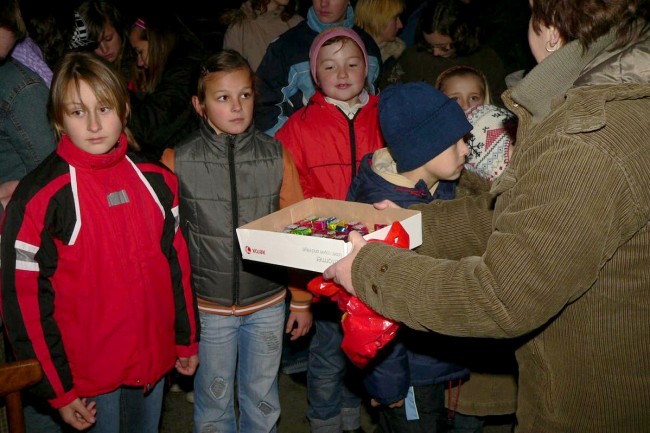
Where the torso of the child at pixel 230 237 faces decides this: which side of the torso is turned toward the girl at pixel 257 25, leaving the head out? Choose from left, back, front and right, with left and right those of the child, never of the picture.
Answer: back

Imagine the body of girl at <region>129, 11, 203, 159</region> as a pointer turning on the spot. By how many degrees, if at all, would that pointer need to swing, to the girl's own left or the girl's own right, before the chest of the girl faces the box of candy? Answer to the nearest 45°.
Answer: approximately 90° to the girl's own left

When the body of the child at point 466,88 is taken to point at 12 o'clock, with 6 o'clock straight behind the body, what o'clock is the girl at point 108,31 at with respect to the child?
The girl is roughly at 3 o'clock from the child.

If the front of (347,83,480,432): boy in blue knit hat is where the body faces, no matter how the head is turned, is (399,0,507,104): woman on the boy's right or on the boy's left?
on the boy's left

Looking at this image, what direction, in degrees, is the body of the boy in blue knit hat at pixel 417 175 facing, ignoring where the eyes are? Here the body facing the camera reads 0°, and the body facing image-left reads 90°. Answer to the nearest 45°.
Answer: approximately 270°

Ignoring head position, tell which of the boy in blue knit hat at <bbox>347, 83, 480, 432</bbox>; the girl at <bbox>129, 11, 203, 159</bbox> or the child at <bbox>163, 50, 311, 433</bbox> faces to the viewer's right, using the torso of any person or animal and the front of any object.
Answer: the boy in blue knit hat

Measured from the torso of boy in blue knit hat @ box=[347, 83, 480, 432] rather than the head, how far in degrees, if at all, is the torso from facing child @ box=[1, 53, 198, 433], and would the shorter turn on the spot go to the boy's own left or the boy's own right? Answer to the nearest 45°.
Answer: approximately 180°

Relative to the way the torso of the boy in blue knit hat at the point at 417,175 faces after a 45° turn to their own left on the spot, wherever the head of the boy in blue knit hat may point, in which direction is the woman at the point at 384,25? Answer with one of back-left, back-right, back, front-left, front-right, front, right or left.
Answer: front-left

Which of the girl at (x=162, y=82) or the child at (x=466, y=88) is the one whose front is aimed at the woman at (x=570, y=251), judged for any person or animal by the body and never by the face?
the child

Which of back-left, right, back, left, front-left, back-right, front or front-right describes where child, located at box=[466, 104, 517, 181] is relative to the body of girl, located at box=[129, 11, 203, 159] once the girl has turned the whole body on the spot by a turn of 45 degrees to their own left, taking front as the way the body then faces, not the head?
left

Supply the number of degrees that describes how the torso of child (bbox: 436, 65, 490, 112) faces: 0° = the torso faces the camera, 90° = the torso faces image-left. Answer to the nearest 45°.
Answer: approximately 0°

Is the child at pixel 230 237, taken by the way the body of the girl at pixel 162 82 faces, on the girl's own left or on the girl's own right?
on the girl's own left
